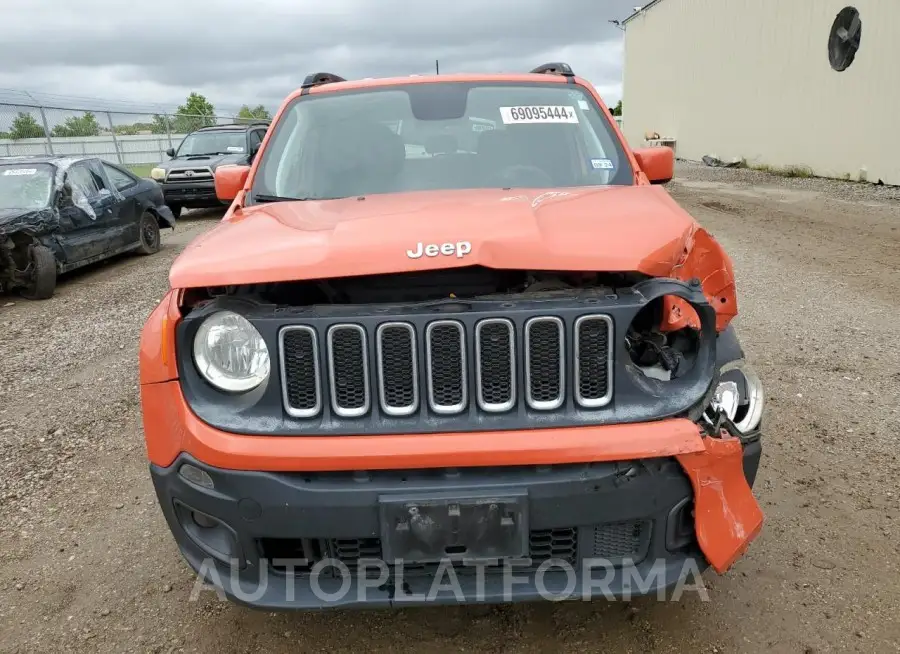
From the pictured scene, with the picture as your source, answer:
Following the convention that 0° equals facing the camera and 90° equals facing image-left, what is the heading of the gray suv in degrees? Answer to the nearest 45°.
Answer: approximately 45°

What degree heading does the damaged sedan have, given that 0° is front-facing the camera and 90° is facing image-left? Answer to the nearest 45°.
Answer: approximately 45°

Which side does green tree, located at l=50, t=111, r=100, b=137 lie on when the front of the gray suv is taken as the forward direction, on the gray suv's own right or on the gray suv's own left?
on the gray suv's own right

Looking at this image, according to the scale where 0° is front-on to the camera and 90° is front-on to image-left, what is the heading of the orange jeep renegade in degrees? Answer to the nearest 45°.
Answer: approximately 0°

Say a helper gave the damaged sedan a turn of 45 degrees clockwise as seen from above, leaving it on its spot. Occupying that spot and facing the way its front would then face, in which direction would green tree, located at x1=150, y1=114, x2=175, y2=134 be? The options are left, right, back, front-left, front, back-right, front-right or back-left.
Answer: right

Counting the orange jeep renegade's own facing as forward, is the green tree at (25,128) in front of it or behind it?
behind

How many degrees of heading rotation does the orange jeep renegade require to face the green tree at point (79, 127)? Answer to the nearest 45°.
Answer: approximately 135° to its right

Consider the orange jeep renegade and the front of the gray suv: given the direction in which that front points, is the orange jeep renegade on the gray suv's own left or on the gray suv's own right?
on the gray suv's own left
